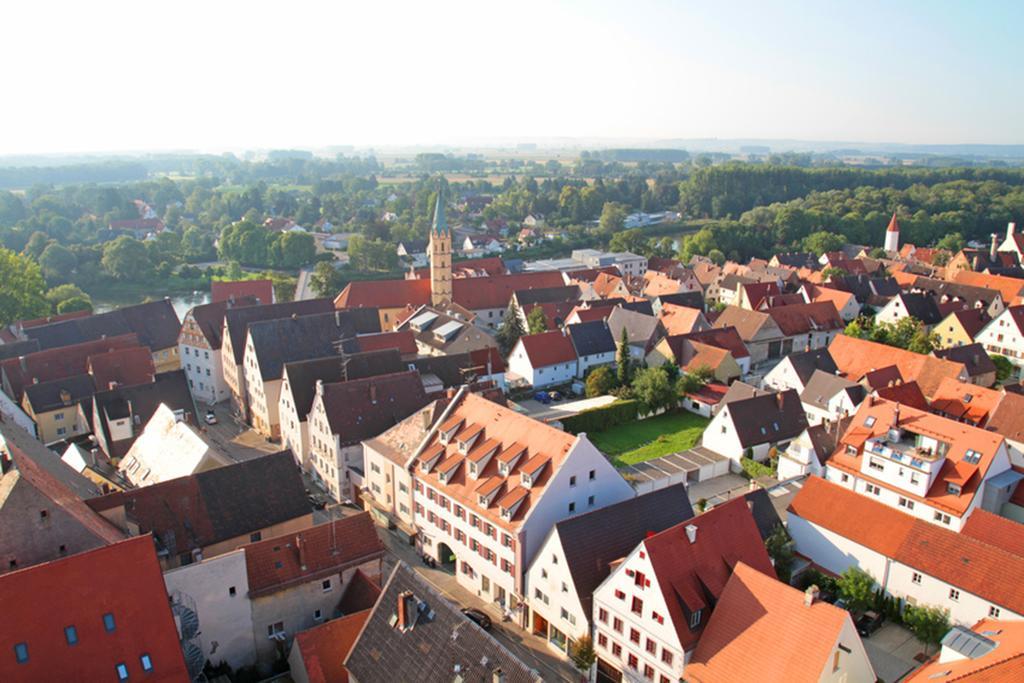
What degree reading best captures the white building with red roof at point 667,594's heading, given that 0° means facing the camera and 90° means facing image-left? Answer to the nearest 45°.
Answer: approximately 45°

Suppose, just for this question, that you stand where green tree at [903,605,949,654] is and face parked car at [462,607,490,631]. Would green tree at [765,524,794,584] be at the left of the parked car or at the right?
right

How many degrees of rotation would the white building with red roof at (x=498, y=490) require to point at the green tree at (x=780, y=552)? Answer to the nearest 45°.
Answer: approximately 135° to its left

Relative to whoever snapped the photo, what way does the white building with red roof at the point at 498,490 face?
facing the viewer and to the left of the viewer

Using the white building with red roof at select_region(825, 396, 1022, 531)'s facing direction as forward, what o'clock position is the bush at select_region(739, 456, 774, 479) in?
The bush is roughly at 2 o'clock from the white building with red roof.

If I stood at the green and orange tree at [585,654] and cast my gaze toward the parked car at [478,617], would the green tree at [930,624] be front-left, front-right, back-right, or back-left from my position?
back-right

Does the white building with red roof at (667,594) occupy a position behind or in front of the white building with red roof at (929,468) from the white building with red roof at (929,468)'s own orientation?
in front

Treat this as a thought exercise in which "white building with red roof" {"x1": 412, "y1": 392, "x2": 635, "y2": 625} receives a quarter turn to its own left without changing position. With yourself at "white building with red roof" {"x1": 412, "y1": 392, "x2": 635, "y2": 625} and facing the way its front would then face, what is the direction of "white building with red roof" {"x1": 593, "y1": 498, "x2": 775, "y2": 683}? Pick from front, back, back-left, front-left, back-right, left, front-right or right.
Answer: front

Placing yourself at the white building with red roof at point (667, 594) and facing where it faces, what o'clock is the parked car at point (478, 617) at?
The parked car is roughly at 2 o'clock from the white building with red roof.

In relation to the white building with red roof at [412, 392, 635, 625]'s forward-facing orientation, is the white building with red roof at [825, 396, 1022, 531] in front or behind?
behind

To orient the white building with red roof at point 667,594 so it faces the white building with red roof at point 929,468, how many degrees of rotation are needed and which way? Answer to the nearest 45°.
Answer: approximately 180°
